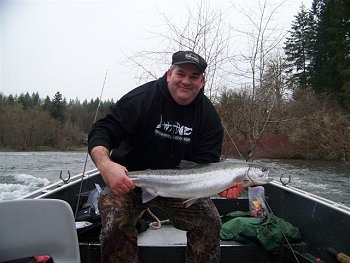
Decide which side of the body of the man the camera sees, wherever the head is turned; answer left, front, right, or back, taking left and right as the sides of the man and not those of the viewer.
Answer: front

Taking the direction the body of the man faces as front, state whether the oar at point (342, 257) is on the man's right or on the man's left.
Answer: on the man's left

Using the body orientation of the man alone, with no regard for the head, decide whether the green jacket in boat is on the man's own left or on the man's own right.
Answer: on the man's own left
